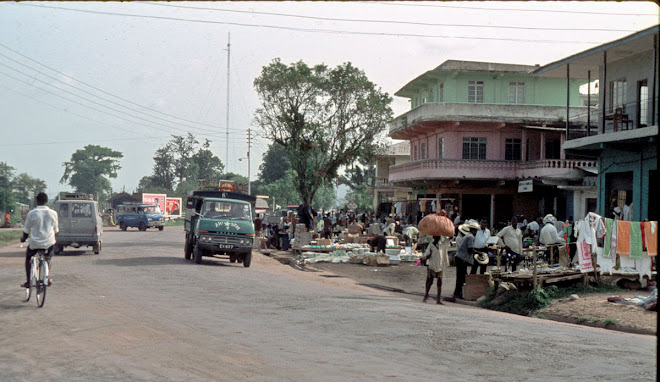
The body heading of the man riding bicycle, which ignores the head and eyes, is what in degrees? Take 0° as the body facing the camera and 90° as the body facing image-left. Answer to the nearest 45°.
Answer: approximately 180°

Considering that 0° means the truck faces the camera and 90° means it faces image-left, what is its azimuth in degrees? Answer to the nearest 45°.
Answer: approximately 0°

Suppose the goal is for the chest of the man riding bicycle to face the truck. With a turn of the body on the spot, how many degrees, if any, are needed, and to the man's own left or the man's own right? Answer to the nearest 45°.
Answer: approximately 45° to the man's own right

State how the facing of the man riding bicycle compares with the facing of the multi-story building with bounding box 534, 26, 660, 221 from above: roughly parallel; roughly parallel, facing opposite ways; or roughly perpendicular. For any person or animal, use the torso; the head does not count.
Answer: roughly perpendicular

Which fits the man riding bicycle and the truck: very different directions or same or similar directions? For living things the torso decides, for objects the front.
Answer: very different directions

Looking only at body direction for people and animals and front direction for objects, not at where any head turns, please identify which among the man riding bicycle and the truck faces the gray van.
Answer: the man riding bicycle
